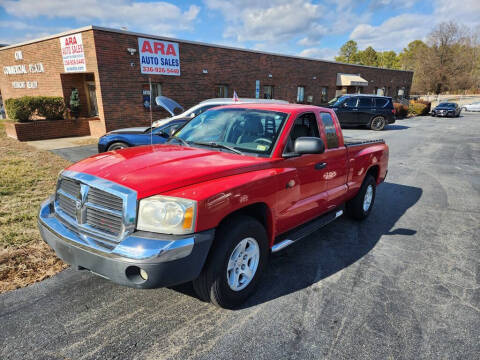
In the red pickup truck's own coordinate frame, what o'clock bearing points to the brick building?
The brick building is roughly at 4 o'clock from the red pickup truck.

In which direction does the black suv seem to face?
to the viewer's left

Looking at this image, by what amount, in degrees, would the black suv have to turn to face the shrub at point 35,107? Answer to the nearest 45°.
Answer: approximately 45° to its left

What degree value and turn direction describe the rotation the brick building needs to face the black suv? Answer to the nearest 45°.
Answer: approximately 135° to its left

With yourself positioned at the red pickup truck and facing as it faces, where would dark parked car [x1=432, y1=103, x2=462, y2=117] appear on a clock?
The dark parked car is roughly at 6 o'clock from the red pickup truck.

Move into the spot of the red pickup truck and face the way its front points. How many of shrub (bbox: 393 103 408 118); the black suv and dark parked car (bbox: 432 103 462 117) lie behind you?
3

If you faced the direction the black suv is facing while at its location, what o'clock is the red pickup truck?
The red pickup truck is roughly at 9 o'clock from the black suv.

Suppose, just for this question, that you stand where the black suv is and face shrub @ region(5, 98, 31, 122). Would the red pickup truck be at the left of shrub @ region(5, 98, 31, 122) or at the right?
left

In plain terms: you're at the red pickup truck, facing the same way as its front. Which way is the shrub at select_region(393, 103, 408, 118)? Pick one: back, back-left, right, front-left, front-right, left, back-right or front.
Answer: back

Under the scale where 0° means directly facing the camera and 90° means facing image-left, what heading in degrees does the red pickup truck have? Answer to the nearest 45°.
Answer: approximately 45°

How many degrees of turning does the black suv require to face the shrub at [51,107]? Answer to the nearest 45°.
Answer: approximately 45° to its left

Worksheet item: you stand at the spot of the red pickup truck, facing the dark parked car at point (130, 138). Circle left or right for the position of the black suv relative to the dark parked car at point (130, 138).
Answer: right
